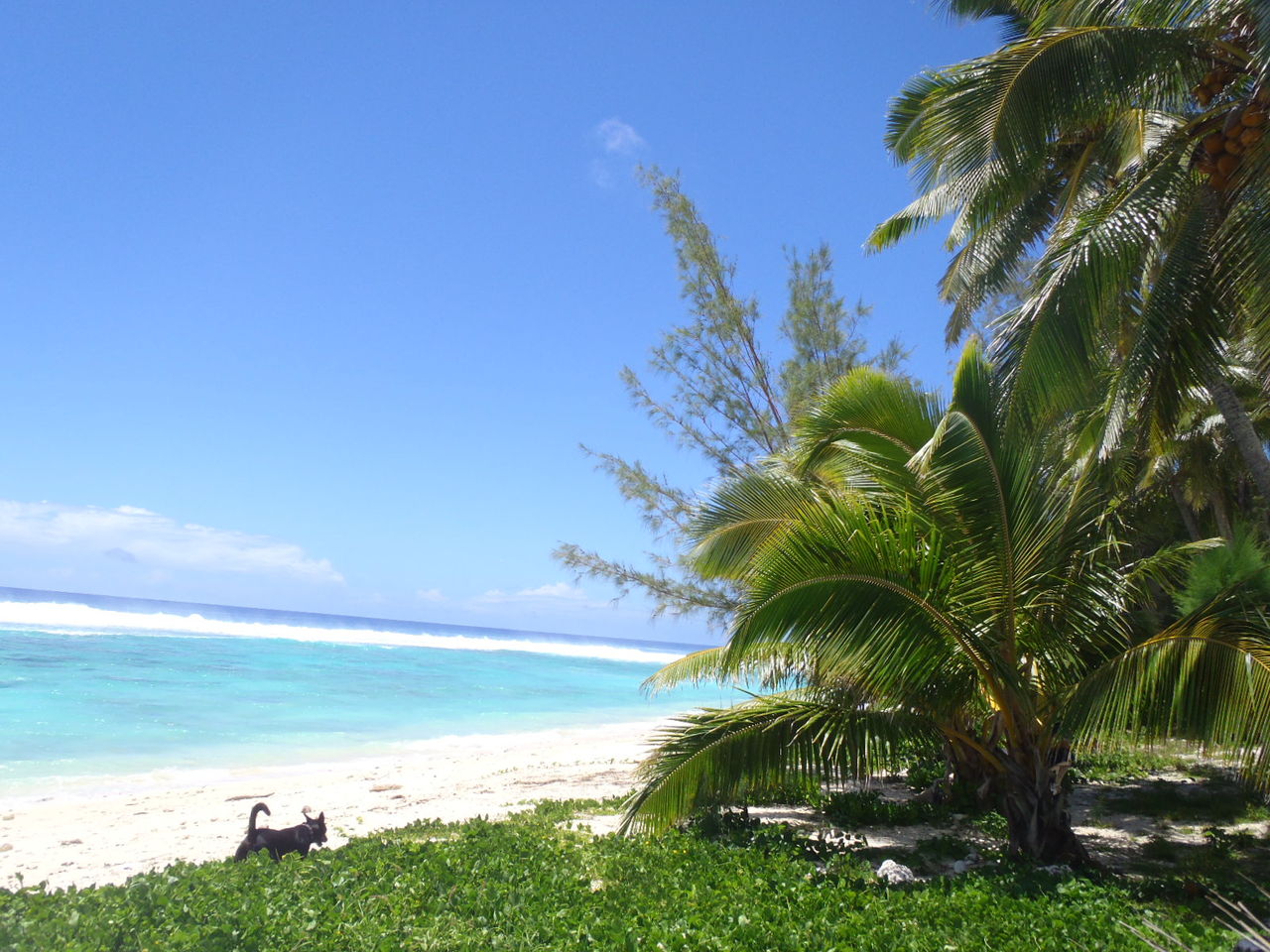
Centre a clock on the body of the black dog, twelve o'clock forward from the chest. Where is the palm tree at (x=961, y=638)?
The palm tree is roughly at 1 o'clock from the black dog.

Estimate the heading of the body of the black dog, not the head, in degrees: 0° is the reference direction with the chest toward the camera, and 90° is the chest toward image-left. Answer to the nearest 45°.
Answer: approximately 270°
